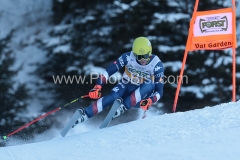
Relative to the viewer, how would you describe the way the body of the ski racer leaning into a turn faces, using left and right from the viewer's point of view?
facing the viewer
